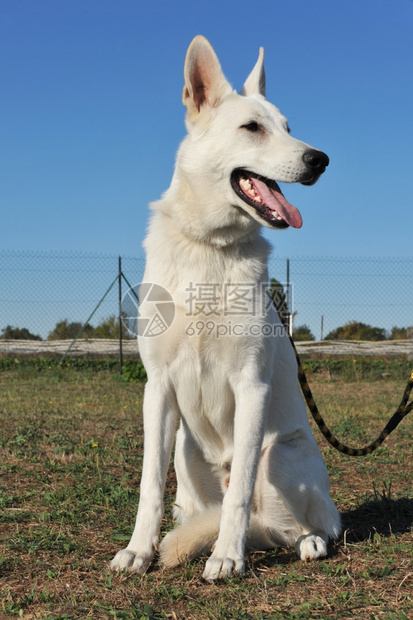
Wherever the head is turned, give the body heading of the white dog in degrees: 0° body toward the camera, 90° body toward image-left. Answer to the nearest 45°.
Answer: approximately 45°
